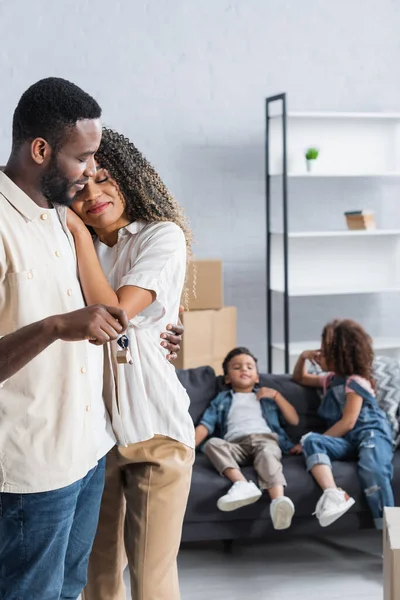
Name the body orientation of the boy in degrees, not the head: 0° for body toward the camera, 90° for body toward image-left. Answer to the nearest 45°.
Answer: approximately 0°

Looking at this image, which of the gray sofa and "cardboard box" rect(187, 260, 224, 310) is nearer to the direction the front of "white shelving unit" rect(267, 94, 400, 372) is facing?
the gray sofa

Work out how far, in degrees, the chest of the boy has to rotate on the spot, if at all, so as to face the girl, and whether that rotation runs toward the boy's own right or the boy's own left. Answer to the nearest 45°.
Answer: approximately 90° to the boy's own left

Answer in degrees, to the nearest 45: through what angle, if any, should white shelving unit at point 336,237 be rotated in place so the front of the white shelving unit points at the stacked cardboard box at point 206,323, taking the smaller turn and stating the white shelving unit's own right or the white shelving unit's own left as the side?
approximately 45° to the white shelving unit's own right

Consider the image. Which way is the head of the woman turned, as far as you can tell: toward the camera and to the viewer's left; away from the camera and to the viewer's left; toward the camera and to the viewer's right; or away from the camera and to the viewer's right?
toward the camera and to the viewer's left

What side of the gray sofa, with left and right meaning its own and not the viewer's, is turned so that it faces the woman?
front

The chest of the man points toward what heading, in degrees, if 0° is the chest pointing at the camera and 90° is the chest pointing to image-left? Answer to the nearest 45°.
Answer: approximately 315°

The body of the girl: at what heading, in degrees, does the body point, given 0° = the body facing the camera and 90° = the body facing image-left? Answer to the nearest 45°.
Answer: approximately 45°

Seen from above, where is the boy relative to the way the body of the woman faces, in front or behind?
behind

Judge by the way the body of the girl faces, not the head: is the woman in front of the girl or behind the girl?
in front

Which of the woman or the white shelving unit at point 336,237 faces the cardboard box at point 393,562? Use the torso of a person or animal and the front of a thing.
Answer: the white shelving unit
